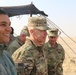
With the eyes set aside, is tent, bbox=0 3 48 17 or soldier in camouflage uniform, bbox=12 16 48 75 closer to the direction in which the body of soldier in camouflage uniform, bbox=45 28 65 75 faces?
the soldier in camouflage uniform

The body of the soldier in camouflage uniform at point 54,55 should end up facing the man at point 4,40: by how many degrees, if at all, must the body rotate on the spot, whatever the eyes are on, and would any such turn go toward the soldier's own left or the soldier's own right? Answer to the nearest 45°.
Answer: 0° — they already face them

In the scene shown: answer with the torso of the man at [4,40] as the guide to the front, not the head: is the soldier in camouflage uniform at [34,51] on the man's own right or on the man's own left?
on the man's own left

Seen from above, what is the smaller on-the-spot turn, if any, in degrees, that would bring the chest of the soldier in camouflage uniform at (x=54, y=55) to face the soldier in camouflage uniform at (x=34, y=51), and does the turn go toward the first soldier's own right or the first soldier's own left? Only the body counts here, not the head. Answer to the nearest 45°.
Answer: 0° — they already face them

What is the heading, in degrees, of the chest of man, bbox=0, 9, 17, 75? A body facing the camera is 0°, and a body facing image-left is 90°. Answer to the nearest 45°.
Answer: approximately 315°

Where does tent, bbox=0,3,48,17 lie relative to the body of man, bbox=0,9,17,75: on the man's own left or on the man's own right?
on the man's own left

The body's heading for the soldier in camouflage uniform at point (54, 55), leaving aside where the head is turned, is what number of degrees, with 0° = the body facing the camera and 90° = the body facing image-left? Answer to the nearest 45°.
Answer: approximately 0°
